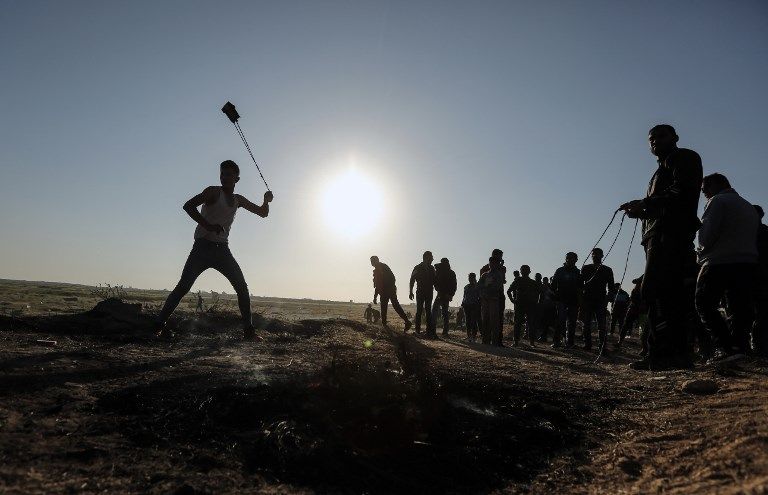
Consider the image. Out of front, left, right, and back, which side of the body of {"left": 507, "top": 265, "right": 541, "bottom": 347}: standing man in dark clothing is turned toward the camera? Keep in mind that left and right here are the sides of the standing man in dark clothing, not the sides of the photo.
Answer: front

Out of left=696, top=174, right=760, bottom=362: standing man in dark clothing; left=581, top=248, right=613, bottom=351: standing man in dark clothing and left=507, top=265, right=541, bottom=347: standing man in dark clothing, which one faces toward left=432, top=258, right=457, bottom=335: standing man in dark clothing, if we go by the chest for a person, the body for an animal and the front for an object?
left=696, top=174, right=760, bottom=362: standing man in dark clothing

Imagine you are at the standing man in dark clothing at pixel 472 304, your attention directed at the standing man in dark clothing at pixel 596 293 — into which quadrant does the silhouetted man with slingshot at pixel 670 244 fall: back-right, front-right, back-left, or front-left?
front-right

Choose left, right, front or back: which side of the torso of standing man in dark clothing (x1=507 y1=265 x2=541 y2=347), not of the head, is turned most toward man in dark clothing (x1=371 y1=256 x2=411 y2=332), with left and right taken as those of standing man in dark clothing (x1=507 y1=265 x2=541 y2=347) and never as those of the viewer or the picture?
right

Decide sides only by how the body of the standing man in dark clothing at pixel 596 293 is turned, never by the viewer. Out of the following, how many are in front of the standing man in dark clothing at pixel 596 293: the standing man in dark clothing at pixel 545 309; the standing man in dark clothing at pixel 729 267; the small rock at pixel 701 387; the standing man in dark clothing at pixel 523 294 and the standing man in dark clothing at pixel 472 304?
2

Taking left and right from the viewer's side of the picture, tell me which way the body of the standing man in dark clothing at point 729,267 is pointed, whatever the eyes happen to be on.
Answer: facing away from the viewer and to the left of the viewer

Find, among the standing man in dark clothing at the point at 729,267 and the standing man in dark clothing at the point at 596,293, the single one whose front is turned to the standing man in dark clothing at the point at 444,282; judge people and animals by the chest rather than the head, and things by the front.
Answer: the standing man in dark clothing at the point at 729,267

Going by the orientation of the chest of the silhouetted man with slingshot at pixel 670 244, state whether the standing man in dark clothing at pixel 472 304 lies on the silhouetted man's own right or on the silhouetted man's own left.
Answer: on the silhouetted man's own right

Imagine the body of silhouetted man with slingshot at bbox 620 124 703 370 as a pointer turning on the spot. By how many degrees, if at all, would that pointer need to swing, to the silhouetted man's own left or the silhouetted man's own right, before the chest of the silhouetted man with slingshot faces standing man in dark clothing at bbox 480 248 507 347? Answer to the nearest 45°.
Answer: approximately 45° to the silhouetted man's own right

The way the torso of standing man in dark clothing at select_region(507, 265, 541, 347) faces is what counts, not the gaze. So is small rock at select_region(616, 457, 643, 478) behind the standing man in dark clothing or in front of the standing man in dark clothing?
in front

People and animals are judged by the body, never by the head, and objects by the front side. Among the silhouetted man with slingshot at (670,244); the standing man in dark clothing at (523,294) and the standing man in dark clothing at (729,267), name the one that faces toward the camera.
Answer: the standing man in dark clothing at (523,294)

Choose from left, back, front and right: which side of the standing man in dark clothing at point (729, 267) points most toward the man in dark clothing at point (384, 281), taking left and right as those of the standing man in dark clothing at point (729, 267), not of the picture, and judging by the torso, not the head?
front

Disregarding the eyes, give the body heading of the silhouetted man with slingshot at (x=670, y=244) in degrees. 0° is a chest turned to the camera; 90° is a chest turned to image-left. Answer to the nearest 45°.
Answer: approximately 90°

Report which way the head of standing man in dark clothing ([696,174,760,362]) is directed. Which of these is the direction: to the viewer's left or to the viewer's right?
to the viewer's left
